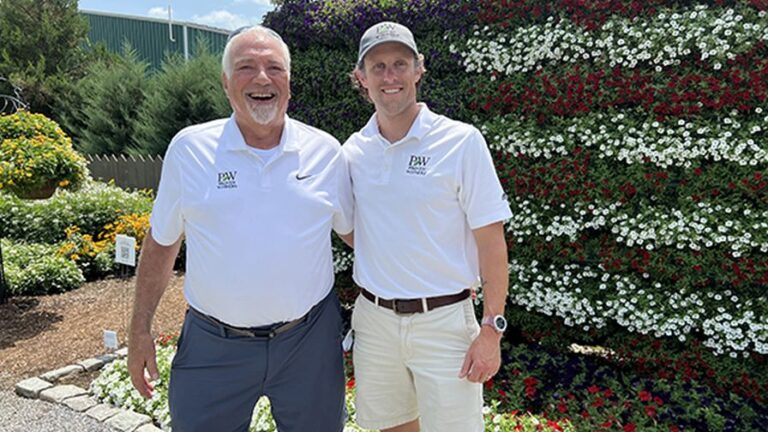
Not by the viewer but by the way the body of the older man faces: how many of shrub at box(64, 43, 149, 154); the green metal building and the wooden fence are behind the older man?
3

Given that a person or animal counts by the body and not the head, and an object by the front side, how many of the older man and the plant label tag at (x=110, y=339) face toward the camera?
2

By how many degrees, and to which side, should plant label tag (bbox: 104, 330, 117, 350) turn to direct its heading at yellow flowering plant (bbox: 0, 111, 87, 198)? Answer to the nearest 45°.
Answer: approximately 180°

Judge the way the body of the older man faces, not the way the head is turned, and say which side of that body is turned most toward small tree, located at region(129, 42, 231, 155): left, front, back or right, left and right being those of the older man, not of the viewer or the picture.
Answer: back

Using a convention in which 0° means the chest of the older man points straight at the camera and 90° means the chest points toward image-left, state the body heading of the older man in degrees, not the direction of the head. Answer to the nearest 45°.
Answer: approximately 0°

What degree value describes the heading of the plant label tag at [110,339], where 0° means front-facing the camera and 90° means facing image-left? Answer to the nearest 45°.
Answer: approximately 0°

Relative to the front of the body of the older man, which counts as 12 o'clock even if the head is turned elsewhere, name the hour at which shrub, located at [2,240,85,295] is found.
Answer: The shrub is roughly at 5 o'clock from the older man.

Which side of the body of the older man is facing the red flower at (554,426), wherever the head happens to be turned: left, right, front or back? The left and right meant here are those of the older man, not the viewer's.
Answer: left

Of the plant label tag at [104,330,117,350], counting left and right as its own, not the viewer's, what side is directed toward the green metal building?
back

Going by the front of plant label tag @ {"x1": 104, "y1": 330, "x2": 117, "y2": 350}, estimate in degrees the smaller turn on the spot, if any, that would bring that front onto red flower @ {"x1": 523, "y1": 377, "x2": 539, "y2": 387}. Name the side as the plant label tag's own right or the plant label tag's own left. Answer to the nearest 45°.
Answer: approximately 45° to the plant label tag's own left

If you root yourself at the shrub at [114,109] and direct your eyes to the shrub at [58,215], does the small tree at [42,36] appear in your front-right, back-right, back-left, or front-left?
back-right

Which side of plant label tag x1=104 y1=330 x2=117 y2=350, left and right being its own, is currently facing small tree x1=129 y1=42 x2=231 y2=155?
back
